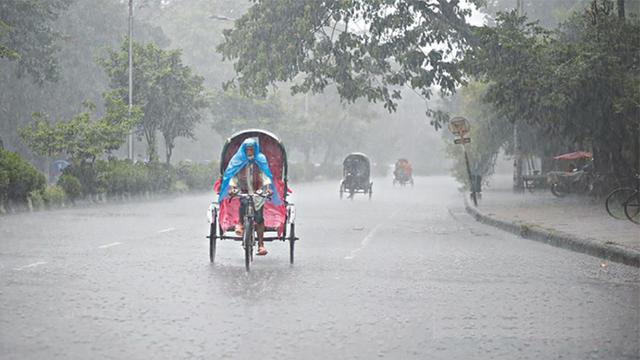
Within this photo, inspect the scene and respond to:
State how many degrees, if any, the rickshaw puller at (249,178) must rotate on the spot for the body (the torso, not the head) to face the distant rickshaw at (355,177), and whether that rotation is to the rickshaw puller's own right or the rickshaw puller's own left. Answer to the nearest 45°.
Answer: approximately 180°

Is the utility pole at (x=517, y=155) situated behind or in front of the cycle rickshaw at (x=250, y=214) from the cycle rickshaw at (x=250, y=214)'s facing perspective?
behind

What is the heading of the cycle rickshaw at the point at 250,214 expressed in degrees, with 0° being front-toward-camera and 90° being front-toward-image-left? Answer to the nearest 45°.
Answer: approximately 0°

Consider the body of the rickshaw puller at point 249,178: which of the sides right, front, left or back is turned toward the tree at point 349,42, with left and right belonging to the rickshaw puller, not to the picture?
back

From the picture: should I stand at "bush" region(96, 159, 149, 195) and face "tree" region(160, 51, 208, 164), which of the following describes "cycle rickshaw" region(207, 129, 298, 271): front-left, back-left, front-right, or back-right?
back-right
